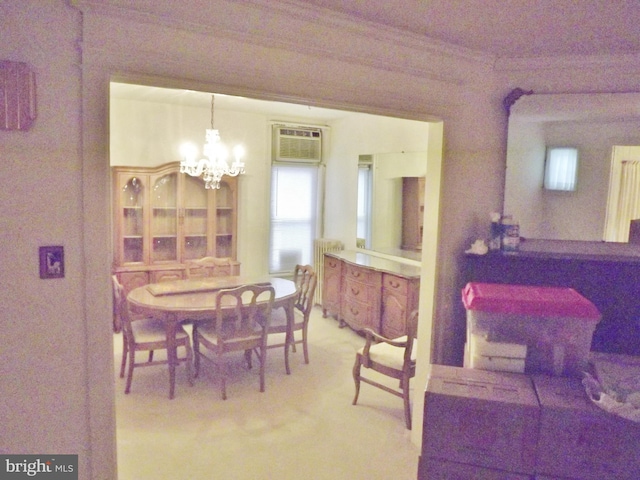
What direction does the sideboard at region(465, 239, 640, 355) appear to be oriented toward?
toward the camera

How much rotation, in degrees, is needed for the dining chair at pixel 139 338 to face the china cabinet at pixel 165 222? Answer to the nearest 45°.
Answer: approximately 90° to its left

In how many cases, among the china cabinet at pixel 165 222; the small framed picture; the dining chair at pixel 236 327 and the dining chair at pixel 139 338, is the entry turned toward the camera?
2

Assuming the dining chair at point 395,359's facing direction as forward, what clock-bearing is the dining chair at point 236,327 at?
the dining chair at point 236,327 is roughly at 11 o'clock from the dining chair at point 395,359.

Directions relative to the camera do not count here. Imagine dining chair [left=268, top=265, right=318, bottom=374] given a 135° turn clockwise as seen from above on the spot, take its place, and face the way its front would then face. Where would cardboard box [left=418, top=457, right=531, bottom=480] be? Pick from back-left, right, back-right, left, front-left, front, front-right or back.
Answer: back

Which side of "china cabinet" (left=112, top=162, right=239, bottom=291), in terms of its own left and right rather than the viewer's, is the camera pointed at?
front

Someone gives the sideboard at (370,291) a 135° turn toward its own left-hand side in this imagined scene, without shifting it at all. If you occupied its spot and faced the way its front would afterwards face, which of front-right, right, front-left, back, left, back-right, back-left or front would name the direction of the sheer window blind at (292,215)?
back-left

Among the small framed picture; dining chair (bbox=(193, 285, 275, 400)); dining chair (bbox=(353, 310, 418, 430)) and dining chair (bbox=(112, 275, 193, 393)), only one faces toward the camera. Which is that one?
the small framed picture

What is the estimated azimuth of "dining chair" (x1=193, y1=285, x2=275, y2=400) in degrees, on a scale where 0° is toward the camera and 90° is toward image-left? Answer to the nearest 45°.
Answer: approximately 135°

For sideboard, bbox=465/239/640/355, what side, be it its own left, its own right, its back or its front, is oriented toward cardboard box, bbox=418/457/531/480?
front

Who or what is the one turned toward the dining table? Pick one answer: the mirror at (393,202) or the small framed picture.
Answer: the mirror

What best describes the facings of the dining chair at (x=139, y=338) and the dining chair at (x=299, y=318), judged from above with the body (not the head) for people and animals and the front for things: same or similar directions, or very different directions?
very different directions

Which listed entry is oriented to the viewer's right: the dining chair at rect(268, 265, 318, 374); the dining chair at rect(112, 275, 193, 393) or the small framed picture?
the dining chair at rect(112, 275, 193, 393)

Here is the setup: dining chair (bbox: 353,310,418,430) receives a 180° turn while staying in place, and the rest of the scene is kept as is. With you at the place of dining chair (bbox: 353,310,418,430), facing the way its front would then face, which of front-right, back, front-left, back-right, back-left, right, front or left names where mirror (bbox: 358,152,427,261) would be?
back-left

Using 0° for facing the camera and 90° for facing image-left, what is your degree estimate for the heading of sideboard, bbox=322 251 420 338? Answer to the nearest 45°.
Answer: approximately 45°
